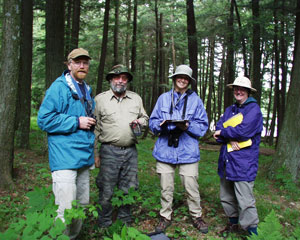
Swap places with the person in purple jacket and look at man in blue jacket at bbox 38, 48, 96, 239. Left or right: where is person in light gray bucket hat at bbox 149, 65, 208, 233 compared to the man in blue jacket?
right

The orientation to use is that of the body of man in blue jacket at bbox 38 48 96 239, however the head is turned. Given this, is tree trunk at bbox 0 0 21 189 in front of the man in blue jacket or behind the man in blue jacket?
behind

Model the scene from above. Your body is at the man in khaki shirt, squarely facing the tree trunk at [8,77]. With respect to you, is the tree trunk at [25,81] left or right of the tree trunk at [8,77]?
right

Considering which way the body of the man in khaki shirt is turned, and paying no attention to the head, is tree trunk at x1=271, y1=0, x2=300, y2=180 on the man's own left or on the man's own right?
on the man's own left

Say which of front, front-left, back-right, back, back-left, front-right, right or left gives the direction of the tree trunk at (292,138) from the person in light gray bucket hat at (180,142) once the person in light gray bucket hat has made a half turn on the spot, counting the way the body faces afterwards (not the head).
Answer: front-right

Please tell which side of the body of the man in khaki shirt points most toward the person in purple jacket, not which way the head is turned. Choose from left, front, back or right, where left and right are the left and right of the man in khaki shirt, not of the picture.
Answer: left
